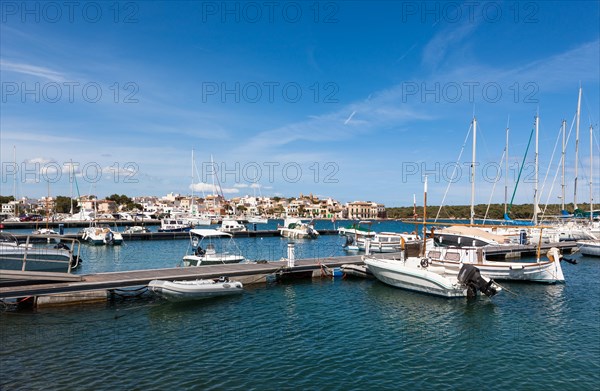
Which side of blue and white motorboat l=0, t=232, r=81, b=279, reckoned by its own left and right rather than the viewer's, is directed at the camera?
left

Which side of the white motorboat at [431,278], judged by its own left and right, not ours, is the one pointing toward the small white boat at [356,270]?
front

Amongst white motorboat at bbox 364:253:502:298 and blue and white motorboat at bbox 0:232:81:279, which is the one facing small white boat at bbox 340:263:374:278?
white motorboat at bbox 364:253:502:298

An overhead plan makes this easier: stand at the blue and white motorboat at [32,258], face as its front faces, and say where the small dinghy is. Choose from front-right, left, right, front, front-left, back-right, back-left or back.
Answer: back-left

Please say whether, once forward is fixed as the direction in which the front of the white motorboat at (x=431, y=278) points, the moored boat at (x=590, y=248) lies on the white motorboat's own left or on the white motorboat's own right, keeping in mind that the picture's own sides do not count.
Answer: on the white motorboat's own right

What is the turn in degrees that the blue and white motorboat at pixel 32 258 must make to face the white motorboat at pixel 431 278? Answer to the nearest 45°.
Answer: approximately 135° to its left

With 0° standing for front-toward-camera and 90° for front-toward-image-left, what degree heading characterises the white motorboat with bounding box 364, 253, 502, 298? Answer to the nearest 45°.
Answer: approximately 135°
